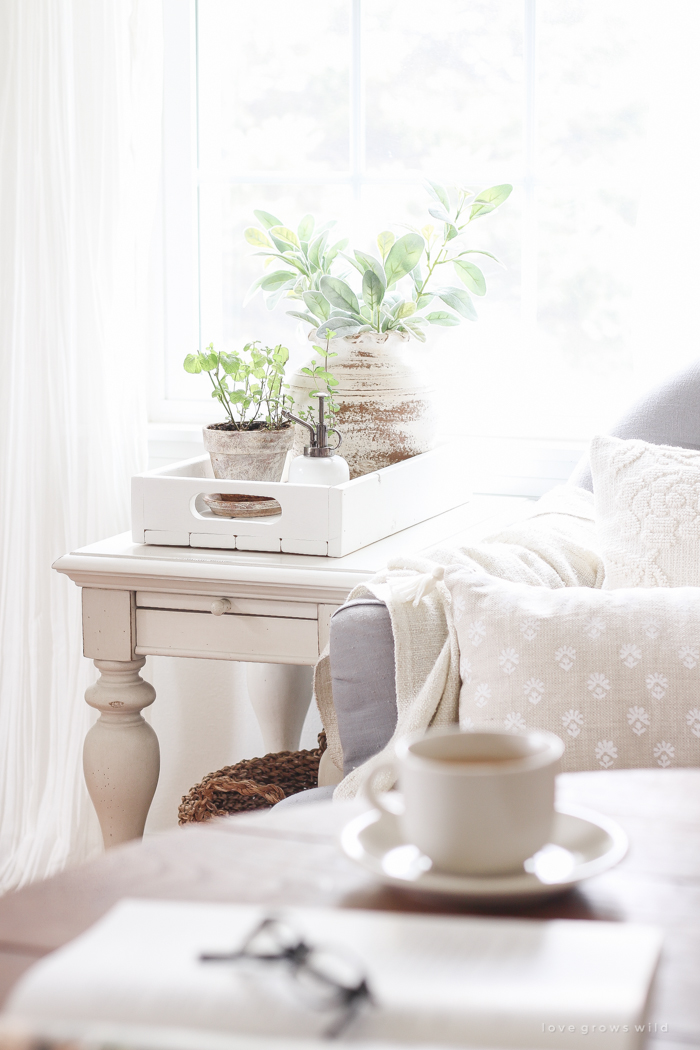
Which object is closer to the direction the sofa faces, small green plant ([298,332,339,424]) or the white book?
the white book

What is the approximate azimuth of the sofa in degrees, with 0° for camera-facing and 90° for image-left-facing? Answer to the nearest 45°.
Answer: approximately 45°

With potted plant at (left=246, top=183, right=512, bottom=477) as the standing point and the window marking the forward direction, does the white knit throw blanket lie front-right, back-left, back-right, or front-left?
back-right

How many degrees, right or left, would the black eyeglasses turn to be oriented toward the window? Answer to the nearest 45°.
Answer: approximately 45° to its left

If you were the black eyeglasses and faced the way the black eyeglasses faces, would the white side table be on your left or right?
on your left

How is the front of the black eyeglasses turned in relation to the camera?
facing away from the viewer and to the right of the viewer

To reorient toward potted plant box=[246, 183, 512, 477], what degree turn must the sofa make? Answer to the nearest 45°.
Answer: approximately 135° to its right
